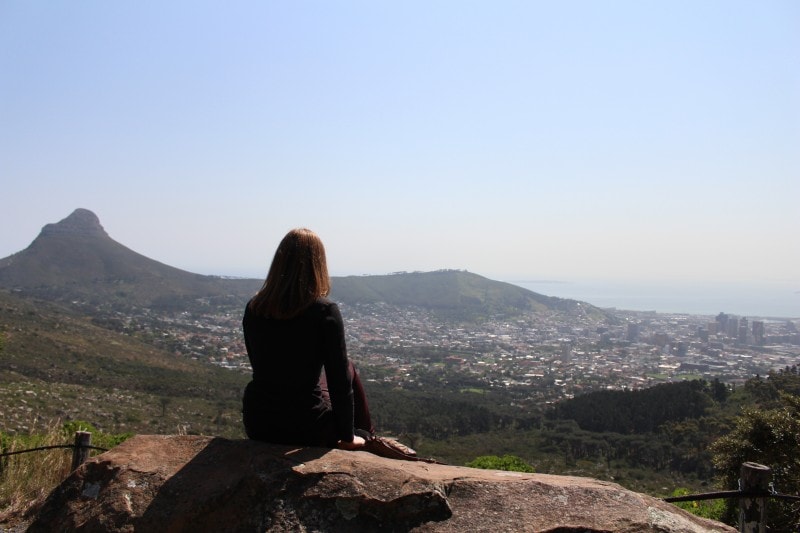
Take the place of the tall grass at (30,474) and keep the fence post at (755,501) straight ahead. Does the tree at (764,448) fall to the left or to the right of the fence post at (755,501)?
left

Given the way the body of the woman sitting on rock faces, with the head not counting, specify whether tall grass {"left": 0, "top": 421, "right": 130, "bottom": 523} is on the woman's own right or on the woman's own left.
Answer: on the woman's own left

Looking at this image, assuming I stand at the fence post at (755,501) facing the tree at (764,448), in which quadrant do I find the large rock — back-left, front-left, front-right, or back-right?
back-left

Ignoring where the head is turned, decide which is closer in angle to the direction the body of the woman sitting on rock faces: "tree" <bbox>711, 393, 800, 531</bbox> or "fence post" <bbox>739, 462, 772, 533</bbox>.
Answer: the tree

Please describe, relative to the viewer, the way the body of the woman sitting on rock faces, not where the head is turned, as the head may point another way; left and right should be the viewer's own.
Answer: facing away from the viewer and to the right of the viewer

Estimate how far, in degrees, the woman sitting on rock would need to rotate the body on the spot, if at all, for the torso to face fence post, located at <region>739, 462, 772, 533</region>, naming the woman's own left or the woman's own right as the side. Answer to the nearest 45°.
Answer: approximately 45° to the woman's own right

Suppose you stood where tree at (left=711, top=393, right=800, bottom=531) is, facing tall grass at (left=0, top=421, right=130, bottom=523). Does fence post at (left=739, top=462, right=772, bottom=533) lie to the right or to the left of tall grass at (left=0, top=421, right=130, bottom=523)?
left

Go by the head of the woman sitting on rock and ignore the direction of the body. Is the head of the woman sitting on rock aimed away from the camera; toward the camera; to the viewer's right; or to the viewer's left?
away from the camera
